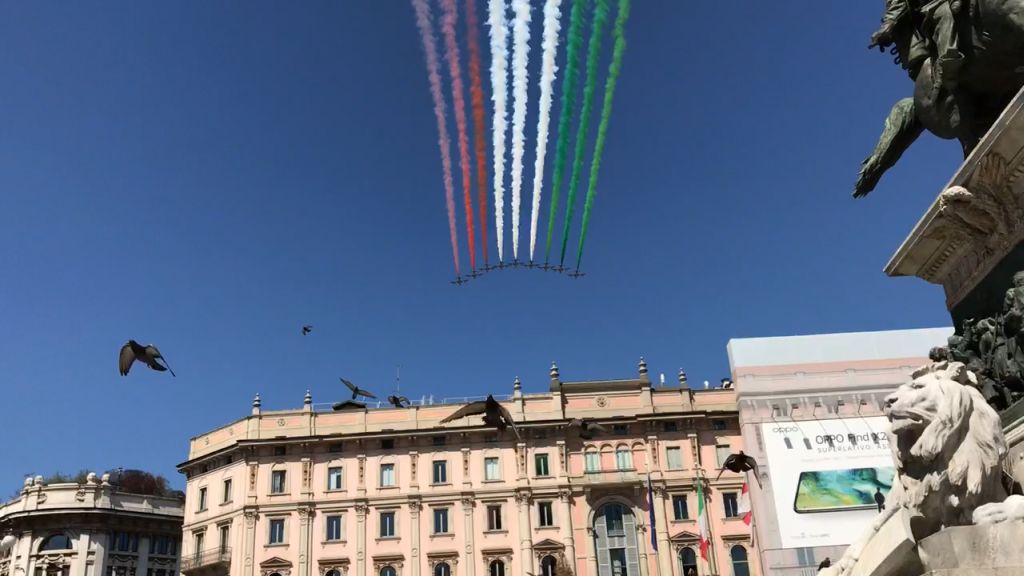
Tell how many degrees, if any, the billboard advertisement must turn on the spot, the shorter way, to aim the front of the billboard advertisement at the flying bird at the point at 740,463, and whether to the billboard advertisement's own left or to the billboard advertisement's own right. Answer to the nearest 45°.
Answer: approximately 45° to the billboard advertisement's own right

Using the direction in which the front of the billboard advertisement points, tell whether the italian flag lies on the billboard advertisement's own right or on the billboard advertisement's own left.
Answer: on the billboard advertisement's own right

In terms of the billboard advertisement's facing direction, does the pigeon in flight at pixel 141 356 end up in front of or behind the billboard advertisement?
in front

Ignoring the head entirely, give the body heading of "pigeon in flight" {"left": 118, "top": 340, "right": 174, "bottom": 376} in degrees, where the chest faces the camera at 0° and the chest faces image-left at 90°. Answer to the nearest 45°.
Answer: approximately 90°

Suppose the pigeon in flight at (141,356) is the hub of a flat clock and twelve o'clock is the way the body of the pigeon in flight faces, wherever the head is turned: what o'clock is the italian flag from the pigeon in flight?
The italian flag is roughly at 5 o'clock from the pigeon in flight.

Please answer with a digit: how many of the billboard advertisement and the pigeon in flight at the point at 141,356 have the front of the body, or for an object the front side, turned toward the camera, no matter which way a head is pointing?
1

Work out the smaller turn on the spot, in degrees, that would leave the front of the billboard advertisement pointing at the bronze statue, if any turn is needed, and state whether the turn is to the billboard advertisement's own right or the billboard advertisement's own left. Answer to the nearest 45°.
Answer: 0° — it already faces it

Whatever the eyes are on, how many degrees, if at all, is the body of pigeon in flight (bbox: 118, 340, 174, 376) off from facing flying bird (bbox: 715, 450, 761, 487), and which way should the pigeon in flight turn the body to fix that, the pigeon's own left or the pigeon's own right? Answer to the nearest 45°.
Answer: approximately 180°

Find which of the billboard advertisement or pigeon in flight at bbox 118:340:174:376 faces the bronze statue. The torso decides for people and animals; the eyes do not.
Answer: the billboard advertisement

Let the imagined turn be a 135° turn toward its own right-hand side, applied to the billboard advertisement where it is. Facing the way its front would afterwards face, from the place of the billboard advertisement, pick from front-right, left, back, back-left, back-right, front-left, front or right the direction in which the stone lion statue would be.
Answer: back-left

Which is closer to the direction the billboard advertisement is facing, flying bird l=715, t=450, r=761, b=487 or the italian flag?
the flying bird

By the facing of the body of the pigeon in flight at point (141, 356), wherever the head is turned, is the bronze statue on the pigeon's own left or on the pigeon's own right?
on the pigeon's own left

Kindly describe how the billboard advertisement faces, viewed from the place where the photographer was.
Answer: facing the viewer
